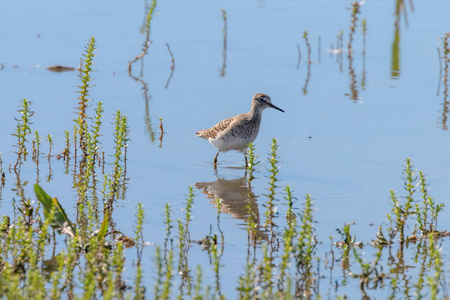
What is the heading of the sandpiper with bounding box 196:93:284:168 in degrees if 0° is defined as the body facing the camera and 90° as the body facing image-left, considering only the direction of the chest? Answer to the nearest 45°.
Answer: approximately 270°

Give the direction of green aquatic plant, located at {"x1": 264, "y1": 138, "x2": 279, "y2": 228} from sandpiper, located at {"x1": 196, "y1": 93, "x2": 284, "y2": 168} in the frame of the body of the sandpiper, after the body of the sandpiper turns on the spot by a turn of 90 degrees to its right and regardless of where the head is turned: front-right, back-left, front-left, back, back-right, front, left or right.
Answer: front

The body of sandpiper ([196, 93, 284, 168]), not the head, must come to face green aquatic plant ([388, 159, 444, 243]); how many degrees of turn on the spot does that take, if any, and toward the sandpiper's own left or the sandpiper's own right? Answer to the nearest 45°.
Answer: approximately 45° to the sandpiper's own right
